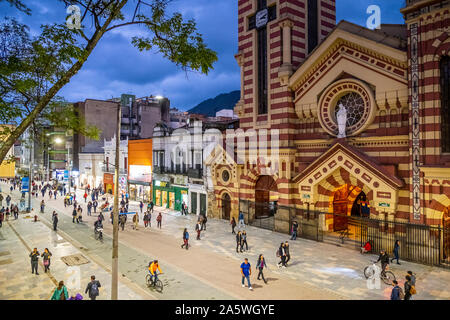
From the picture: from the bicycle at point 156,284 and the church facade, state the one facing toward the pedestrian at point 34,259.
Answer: the church facade

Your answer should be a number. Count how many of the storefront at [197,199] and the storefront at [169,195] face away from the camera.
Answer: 0

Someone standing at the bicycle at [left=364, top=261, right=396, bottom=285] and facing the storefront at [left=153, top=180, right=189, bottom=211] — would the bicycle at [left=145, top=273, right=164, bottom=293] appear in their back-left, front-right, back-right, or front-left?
front-left

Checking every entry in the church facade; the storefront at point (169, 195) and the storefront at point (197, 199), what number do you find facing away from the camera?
0

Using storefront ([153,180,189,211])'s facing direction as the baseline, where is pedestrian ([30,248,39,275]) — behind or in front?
in front

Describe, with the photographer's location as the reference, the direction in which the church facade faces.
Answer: facing the viewer and to the left of the viewer

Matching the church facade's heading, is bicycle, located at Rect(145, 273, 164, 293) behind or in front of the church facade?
in front

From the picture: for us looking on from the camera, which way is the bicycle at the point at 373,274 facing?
facing away from the viewer and to the left of the viewer

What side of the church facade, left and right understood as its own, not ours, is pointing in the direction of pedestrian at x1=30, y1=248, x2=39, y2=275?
front
